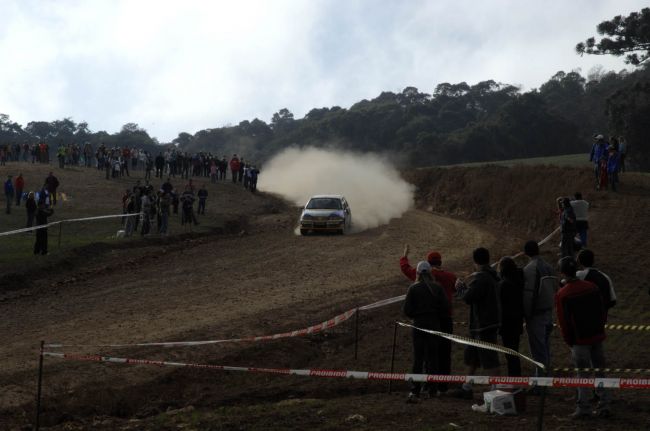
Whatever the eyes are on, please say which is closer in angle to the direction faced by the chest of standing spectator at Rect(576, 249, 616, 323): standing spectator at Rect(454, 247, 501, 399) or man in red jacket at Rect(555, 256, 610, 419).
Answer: the standing spectator

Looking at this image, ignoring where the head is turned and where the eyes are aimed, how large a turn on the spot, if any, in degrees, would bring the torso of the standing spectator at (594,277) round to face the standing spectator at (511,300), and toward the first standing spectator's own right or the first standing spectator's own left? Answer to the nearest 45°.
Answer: approximately 90° to the first standing spectator's own left

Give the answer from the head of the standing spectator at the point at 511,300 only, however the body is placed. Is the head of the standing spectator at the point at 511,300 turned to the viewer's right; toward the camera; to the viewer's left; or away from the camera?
away from the camera

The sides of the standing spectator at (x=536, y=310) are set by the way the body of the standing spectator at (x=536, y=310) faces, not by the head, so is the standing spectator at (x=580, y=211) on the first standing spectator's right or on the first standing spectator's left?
on the first standing spectator's right

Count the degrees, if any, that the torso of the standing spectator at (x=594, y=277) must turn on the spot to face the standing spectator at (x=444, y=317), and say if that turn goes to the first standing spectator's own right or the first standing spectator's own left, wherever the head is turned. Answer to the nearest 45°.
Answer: approximately 45° to the first standing spectator's own left

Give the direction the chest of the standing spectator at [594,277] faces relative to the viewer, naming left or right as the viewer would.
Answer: facing away from the viewer and to the left of the viewer

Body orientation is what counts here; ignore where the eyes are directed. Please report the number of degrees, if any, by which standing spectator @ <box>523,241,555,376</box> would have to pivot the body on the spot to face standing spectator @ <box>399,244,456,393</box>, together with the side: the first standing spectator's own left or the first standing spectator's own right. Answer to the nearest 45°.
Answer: approximately 45° to the first standing spectator's own left

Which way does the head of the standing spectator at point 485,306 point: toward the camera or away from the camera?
away from the camera

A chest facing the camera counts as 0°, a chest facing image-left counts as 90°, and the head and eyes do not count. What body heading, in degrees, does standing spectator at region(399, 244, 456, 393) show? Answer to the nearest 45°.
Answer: approximately 135°

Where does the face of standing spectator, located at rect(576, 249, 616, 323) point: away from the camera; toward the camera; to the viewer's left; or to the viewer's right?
away from the camera
